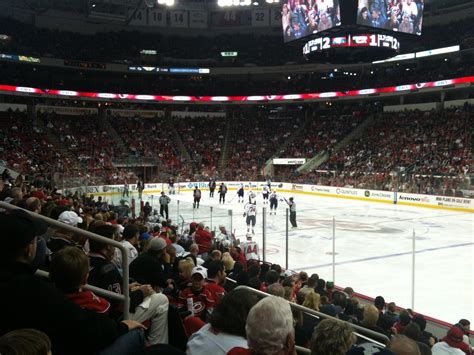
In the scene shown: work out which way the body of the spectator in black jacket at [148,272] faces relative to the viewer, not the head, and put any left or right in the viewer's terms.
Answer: facing away from the viewer and to the right of the viewer

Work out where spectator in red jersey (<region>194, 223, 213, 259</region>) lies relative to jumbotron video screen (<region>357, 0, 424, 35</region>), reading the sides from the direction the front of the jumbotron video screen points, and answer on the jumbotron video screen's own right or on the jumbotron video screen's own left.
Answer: on the jumbotron video screen's own right

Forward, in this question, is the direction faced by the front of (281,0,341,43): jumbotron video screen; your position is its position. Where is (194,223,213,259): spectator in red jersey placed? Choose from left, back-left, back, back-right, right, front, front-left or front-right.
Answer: front-left

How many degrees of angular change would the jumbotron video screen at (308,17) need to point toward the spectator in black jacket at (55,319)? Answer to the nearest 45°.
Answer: approximately 45° to its left

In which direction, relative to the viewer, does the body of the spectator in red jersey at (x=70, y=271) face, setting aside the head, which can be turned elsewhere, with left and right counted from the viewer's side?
facing away from the viewer and to the right of the viewer

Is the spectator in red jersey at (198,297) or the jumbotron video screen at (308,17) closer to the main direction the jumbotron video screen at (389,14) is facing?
the spectator in red jersey

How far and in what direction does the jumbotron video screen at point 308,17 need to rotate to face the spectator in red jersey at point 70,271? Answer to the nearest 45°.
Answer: approximately 45° to its left

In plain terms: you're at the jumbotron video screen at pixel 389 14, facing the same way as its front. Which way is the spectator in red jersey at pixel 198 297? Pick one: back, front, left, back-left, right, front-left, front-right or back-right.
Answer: front-right
